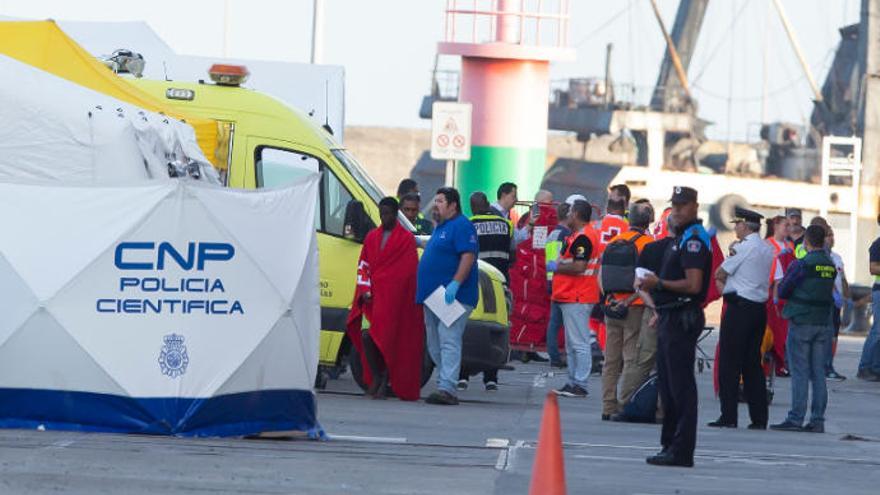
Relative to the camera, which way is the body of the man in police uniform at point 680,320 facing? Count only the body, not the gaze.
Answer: to the viewer's left

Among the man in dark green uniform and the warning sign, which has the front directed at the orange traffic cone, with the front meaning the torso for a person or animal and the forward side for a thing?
the warning sign

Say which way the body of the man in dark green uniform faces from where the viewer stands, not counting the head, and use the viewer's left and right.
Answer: facing away from the viewer and to the left of the viewer

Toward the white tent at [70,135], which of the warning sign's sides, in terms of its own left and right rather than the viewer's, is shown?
front

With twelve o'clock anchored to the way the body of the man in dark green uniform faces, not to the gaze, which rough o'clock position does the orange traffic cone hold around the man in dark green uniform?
The orange traffic cone is roughly at 8 o'clock from the man in dark green uniform.

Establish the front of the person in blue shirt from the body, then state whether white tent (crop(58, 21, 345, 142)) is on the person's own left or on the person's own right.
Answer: on the person's own right

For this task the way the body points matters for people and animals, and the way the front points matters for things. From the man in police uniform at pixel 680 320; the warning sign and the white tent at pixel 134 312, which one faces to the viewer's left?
the man in police uniform

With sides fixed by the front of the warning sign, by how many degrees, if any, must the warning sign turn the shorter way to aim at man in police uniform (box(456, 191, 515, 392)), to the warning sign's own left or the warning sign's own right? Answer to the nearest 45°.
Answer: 0° — it already faces them

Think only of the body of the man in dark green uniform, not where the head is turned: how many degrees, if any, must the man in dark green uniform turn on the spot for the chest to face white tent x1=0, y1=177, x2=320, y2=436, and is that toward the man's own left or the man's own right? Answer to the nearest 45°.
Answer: approximately 90° to the man's own left

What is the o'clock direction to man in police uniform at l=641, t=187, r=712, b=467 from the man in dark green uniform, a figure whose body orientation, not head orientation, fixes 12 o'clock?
The man in police uniform is roughly at 8 o'clock from the man in dark green uniform.

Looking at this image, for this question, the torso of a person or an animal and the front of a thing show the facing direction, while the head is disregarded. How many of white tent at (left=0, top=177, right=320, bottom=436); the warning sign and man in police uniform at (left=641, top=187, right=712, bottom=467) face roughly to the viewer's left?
1

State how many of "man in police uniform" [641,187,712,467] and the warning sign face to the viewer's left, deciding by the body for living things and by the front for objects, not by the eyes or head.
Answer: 1

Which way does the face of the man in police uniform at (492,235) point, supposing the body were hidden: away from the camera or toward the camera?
away from the camera

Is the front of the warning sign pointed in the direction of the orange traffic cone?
yes
